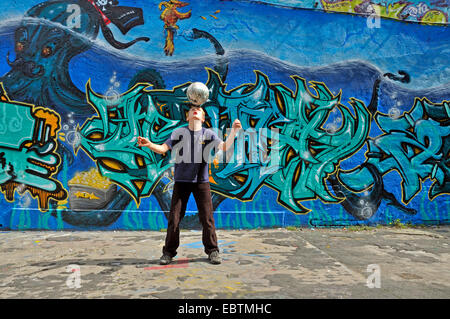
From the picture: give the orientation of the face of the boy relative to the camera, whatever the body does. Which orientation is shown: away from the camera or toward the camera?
toward the camera

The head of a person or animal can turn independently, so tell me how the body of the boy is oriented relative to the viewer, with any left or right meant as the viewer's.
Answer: facing the viewer
